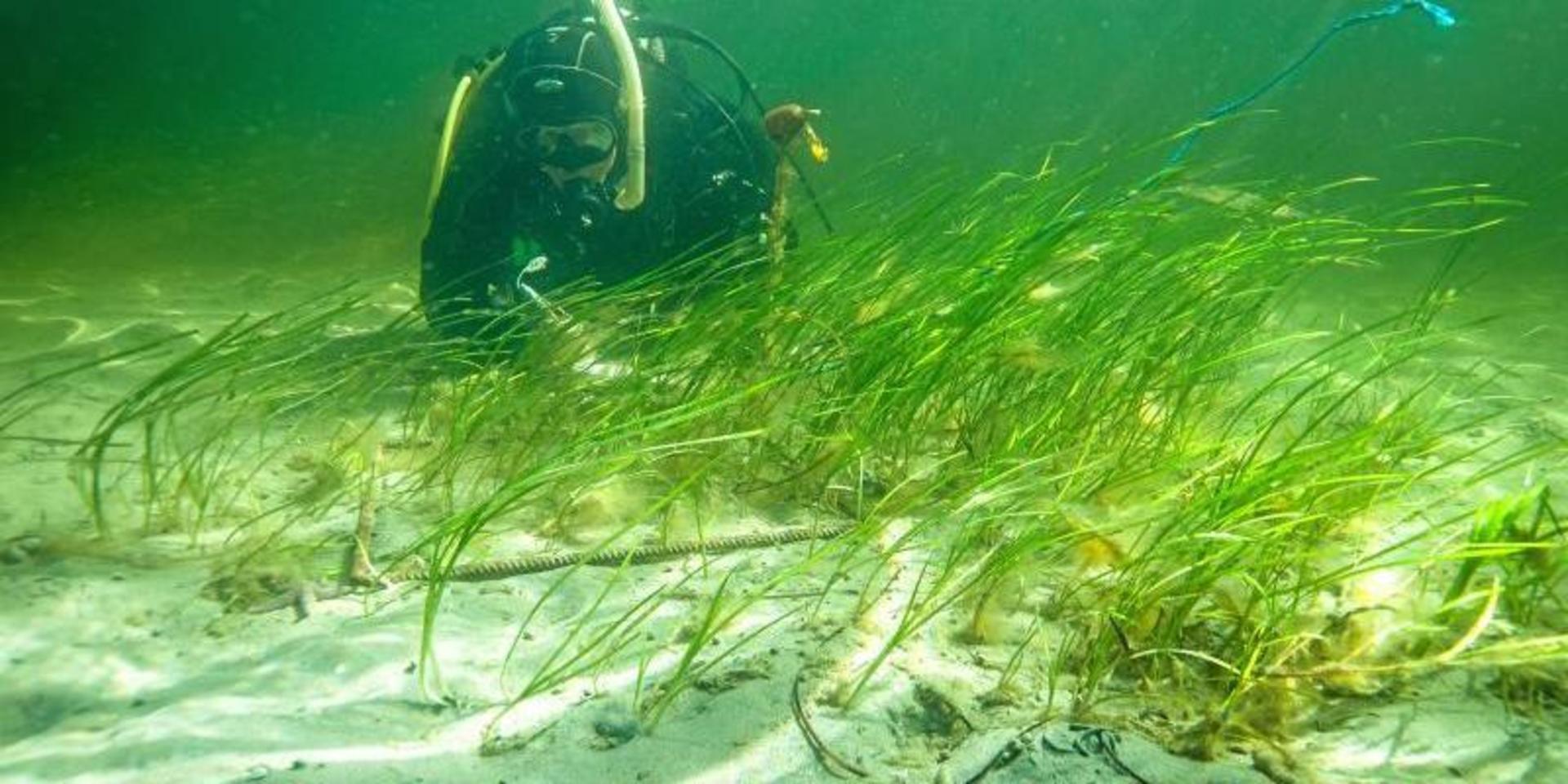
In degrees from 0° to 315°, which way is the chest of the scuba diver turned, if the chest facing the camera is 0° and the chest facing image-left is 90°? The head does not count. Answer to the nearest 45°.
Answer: approximately 0°
